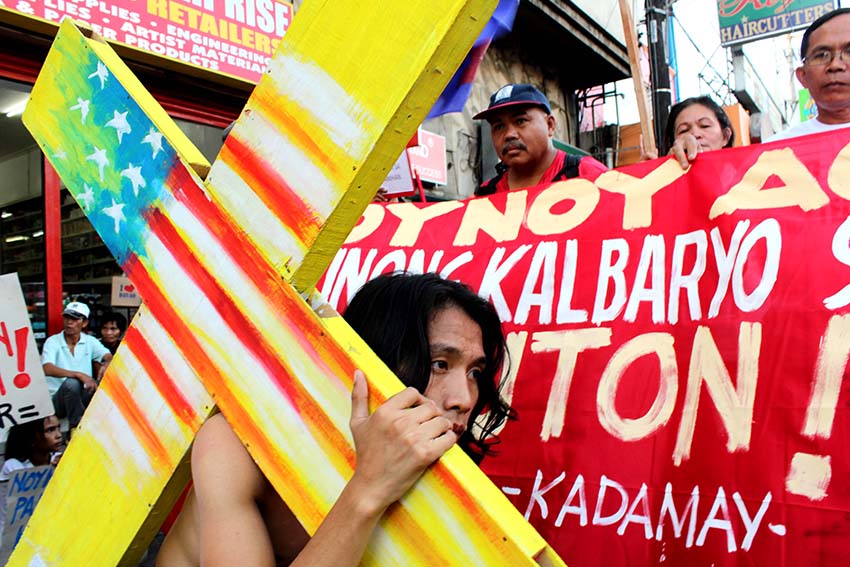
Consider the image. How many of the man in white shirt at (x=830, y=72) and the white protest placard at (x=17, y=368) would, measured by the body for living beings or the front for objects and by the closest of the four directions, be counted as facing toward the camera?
2

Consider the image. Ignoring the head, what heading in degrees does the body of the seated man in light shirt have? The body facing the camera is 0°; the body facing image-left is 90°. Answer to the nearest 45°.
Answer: approximately 0°

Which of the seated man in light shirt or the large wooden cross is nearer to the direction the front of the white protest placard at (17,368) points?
the large wooden cross

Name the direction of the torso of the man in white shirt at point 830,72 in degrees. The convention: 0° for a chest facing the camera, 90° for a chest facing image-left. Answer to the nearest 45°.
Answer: approximately 0°

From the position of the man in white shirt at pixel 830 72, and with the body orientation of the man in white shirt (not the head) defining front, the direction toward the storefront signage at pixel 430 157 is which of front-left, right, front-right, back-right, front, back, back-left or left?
back-right
